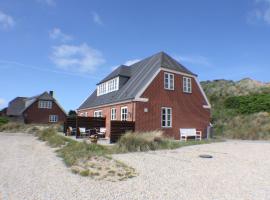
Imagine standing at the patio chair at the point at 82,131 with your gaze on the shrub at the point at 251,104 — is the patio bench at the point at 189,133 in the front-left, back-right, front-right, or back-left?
front-right

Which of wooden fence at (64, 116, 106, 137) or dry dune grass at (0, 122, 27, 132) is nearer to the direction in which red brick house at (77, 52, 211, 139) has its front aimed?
the wooden fence
